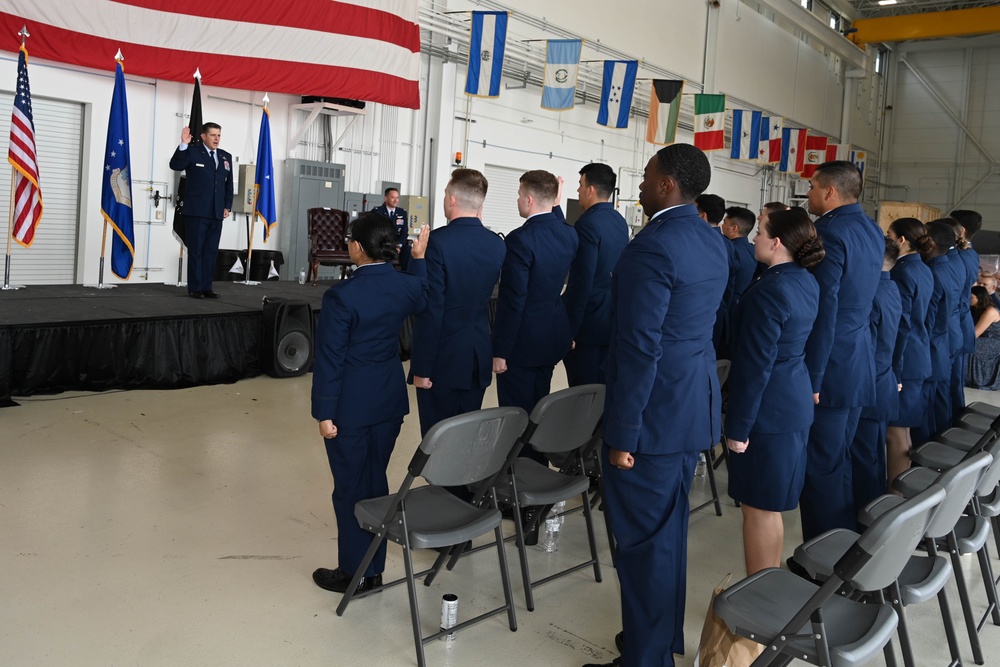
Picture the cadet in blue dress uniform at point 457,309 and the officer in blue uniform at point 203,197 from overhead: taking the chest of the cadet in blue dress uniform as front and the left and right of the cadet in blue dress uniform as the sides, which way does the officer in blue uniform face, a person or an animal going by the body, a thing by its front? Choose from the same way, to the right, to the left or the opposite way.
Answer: the opposite way

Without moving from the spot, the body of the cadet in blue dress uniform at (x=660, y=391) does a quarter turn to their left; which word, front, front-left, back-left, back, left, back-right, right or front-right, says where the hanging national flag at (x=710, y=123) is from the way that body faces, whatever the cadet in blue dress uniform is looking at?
back-right

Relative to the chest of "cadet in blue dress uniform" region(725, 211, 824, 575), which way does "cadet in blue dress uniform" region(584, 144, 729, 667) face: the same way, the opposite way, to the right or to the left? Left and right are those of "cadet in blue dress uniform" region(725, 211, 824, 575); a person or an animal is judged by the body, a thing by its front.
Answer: the same way

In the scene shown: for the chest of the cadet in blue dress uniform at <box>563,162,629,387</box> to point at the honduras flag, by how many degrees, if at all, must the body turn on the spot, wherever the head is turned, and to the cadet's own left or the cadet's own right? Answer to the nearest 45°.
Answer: approximately 45° to the cadet's own right

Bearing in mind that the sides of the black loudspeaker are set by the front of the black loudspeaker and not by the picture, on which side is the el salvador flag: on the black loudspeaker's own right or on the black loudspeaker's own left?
on the black loudspeaker's own left

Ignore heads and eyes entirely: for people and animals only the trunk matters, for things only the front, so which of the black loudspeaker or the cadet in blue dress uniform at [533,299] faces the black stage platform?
the cadet in blue dress uniform

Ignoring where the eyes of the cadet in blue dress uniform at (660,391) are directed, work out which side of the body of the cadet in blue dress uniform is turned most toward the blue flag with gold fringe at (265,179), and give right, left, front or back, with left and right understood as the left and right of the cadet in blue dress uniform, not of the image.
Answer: front

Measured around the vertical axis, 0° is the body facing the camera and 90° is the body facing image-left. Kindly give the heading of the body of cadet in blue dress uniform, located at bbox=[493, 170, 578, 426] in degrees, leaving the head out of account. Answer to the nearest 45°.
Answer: approximately 135°

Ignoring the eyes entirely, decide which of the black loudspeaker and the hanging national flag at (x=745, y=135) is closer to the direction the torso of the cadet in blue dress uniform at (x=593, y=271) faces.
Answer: the black loudspeaker

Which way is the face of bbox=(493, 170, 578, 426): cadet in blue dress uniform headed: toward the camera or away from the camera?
away from the camera

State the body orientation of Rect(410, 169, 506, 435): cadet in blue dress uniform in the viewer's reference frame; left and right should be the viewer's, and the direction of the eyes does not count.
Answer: facing away from the viewer and to the left of the viewer

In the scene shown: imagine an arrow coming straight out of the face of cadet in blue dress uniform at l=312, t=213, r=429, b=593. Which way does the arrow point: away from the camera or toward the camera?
away from the camera
